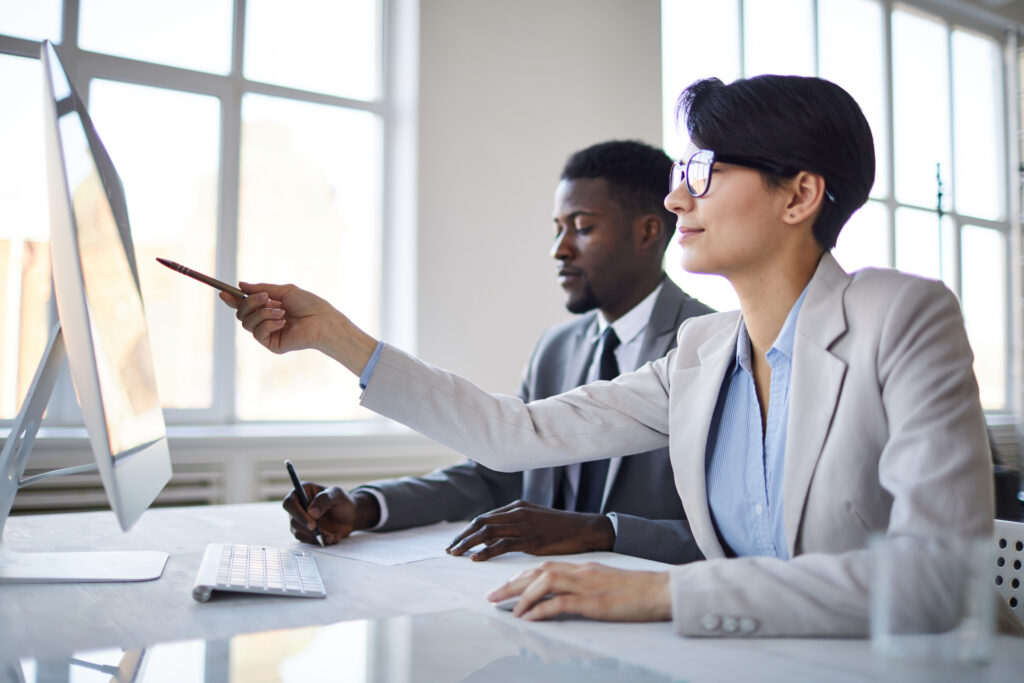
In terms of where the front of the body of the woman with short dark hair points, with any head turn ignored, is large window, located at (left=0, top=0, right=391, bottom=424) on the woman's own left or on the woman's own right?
on the woman's own right

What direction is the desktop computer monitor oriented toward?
to the viewer's right

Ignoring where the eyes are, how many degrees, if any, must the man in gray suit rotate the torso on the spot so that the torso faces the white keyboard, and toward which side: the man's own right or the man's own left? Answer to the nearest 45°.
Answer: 0° — they already face it

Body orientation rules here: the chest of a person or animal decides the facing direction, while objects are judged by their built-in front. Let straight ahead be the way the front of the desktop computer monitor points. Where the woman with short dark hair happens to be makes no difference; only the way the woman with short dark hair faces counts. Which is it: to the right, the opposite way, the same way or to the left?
the opposite way

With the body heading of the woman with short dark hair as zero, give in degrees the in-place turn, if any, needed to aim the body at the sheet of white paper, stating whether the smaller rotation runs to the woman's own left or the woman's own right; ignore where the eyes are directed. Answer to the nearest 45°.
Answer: approximately 45° to the woman's own right

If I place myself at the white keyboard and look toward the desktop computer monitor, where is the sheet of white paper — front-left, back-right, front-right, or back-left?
back-right

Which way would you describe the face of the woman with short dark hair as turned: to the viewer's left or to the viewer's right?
to the viewer's left

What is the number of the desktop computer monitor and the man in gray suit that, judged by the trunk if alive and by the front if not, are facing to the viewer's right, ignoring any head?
1

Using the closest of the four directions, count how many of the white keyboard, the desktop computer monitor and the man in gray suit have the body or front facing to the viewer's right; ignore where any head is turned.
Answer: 2

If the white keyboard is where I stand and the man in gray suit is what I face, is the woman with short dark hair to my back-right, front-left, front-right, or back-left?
front-right

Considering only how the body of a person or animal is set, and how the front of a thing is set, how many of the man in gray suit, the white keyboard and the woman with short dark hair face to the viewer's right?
1

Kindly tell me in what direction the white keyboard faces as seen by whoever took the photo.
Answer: facing to the right of the viewer

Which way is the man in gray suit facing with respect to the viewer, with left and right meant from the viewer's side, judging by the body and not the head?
facing the viewer and to the left of the viewer

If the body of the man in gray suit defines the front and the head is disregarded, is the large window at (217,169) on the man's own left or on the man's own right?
on the man's own right

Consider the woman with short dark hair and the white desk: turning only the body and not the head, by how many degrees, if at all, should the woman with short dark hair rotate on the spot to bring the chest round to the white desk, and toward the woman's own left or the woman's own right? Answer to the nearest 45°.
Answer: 0° — they already face it

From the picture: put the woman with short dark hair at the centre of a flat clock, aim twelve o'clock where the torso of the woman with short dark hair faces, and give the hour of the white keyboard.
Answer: The white keyboard is roughly at 1 o'clock from the woman with short dark hair.

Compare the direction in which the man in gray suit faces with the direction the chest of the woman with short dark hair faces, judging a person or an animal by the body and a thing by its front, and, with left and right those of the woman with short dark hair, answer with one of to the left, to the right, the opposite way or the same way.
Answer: the same way
